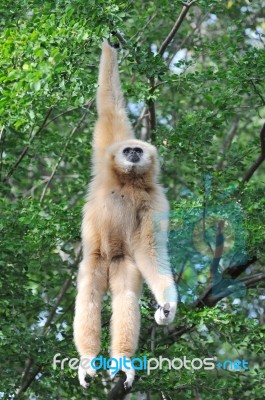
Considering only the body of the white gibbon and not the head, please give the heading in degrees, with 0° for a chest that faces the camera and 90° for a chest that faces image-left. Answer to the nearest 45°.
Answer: approximately 0°
